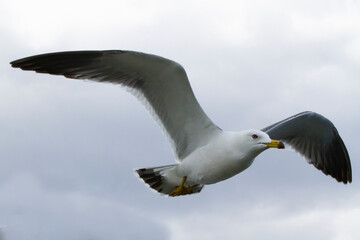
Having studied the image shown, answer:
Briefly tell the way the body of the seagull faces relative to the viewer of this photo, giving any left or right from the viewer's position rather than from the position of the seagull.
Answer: facing the viewer and to the right of the viewer
